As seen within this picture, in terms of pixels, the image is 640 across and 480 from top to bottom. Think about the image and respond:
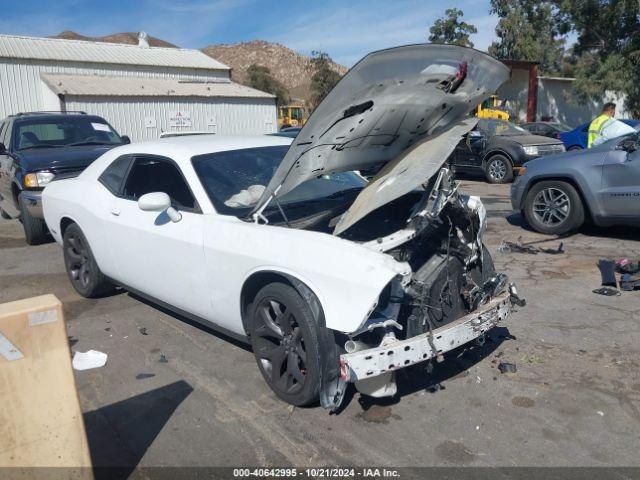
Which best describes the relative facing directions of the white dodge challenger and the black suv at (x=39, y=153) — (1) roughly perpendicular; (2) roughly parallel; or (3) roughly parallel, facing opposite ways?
roughly parallel

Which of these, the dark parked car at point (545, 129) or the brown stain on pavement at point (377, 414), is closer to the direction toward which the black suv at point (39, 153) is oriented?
the brown stain on pavement

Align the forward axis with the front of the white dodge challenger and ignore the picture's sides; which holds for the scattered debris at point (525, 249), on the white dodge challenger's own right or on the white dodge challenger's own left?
on the white dodge challenger's own left

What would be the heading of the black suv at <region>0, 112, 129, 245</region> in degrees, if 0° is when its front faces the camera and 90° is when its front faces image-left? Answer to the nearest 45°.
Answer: approximately 315°

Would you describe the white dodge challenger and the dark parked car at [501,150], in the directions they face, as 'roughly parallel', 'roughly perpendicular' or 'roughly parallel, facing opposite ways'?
roughly parallel

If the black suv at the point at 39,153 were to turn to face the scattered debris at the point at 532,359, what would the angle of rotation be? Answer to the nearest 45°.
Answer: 0° — it already faces it

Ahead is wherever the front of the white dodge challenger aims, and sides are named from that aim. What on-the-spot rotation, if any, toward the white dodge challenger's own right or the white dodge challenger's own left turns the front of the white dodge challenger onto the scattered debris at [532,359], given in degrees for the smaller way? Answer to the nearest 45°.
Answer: approximately 45° to the white dodge challenger's own left

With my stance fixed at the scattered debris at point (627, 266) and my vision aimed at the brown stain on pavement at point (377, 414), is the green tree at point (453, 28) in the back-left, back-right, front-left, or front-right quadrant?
back-right

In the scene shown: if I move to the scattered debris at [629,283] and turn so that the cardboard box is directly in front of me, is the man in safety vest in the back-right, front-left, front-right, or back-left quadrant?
back-right

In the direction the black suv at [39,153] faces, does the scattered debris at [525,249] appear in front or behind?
in front

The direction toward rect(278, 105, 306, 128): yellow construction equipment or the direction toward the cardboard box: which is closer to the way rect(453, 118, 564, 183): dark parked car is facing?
the cardboard box

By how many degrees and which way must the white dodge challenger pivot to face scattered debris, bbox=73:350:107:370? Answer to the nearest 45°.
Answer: approximately 135° to its right

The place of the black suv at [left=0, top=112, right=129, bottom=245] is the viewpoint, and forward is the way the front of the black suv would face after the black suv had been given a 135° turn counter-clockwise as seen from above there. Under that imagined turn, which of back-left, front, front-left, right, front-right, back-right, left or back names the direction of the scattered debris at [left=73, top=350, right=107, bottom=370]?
back

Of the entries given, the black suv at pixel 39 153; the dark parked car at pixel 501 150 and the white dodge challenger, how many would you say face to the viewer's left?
0
